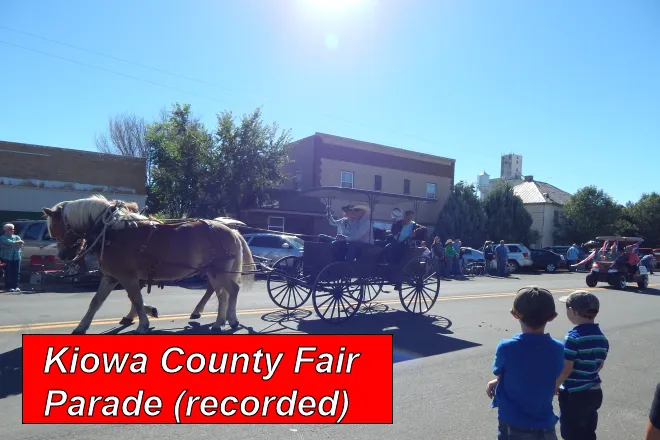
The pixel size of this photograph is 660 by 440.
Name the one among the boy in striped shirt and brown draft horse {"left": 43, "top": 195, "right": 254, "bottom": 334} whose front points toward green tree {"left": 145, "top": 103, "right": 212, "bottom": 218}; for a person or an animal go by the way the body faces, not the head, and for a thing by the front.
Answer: the boy in striped shirt

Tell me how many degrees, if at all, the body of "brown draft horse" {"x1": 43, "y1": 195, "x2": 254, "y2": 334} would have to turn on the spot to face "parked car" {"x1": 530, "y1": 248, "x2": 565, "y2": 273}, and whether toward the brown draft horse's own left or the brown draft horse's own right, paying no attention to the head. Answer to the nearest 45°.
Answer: approximately 135° to the brown draft horse's own right

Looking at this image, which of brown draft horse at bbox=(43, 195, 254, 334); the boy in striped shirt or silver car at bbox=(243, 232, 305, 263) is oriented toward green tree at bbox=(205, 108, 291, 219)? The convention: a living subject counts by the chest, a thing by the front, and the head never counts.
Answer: the boy in striped shirt

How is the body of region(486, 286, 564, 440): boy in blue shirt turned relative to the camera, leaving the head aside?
away from the camera

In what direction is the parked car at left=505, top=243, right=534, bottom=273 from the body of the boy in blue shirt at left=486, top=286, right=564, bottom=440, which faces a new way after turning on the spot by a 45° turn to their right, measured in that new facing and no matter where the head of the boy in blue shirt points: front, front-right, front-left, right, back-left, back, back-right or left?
front-left

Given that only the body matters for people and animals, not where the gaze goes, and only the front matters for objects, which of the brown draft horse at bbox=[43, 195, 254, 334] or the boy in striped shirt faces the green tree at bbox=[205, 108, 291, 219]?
the boy in striped shirt

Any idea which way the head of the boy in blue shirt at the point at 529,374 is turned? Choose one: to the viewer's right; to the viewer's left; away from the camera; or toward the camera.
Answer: away from the camera

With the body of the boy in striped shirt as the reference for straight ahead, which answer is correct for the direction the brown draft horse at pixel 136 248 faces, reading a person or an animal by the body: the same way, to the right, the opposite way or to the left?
to the left

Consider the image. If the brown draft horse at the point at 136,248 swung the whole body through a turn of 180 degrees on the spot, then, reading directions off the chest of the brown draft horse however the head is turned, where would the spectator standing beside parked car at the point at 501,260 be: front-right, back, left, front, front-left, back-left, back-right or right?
front-left

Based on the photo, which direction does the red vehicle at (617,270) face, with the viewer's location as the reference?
facing the viewer and to the left of the viewer

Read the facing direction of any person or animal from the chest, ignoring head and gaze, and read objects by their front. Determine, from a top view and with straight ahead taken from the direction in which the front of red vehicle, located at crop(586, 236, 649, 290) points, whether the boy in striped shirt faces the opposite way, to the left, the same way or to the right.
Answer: to the right

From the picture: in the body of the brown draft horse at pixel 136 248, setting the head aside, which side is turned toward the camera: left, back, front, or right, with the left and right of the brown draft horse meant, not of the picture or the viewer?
left

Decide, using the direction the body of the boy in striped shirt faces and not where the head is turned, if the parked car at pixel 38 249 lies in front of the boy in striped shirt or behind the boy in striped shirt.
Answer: in front

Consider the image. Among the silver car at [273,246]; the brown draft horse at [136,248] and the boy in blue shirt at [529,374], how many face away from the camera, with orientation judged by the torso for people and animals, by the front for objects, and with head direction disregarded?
1
